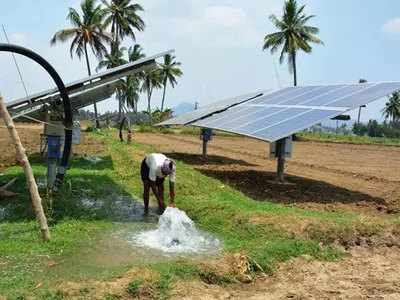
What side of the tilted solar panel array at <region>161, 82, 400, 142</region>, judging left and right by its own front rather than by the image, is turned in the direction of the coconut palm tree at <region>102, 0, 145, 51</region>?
right

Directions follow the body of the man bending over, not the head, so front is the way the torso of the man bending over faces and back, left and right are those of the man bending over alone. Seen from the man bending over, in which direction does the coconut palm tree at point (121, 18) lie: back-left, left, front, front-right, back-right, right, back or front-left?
back-left

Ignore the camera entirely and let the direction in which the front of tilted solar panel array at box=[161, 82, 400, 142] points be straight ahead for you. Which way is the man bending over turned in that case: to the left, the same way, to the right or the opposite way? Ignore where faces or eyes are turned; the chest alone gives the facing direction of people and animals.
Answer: to the left

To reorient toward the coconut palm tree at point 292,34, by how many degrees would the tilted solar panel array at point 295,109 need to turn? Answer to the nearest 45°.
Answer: approximately 135° to its right

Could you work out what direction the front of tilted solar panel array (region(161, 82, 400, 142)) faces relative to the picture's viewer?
facing the viewer and to the left of the viewer

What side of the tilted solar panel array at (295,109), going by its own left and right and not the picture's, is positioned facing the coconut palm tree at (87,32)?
right

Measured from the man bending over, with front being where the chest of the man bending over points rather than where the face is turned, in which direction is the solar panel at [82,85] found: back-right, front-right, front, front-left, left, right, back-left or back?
back

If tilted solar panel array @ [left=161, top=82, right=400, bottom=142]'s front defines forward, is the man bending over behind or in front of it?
in front

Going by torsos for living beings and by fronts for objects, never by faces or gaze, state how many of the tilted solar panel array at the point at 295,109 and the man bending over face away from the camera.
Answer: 0

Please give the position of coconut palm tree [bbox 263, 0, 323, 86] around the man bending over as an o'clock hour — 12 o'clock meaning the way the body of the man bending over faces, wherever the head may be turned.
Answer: The coconut palm tree is roughly at 8 o'clock from the man bending over.

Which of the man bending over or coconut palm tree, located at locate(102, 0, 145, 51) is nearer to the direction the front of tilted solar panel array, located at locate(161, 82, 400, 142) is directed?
the man bending over

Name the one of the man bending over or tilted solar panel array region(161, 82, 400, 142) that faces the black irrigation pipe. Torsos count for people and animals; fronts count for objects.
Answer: the tilted solar panel array

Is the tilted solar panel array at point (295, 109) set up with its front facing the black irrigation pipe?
yes

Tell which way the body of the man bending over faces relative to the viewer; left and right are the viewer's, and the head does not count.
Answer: facing the viewer and to the right of the viewer
